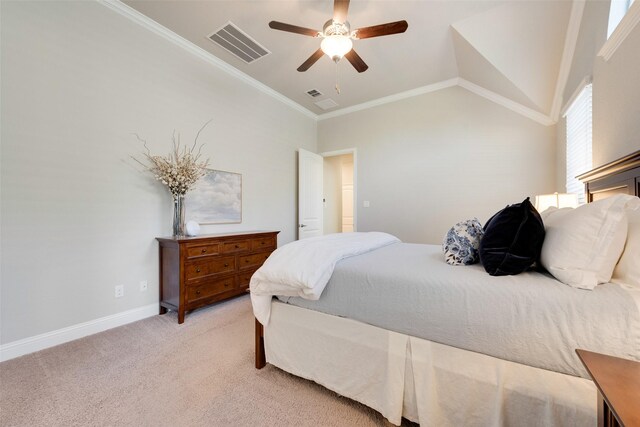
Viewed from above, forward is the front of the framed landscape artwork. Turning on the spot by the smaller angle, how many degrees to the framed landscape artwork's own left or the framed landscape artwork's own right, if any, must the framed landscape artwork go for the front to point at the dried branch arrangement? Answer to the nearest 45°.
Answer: approximately 90° to the framed landscape artwork's own right

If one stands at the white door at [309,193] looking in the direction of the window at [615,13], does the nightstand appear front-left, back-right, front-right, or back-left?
front-right

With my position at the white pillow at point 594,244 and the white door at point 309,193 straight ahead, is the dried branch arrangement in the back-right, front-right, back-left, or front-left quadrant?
front-left

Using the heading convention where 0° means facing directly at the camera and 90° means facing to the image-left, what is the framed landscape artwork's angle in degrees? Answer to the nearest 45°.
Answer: approximately 315°

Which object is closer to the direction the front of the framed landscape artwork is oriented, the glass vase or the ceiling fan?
the ceiling fan

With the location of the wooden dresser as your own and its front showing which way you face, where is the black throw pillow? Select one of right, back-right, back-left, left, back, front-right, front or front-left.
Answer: front

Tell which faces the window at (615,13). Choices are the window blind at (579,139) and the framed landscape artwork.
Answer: the framed landscape artwork

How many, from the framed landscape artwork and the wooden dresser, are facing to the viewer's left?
0

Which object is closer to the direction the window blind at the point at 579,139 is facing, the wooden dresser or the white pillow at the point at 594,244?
the wooden dresser

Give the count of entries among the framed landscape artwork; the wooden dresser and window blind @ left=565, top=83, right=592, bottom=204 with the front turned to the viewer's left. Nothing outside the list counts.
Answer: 1

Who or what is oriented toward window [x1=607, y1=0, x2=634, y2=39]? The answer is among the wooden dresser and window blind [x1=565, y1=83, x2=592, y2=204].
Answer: the wooden dresser

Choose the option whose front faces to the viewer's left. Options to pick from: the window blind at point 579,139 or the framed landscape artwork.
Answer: the window blind

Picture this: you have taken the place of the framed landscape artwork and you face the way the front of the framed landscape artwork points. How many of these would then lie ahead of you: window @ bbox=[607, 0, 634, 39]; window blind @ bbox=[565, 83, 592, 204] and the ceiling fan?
3

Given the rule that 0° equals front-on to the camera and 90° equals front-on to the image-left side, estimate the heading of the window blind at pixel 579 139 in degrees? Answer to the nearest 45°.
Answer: approximately 90°
